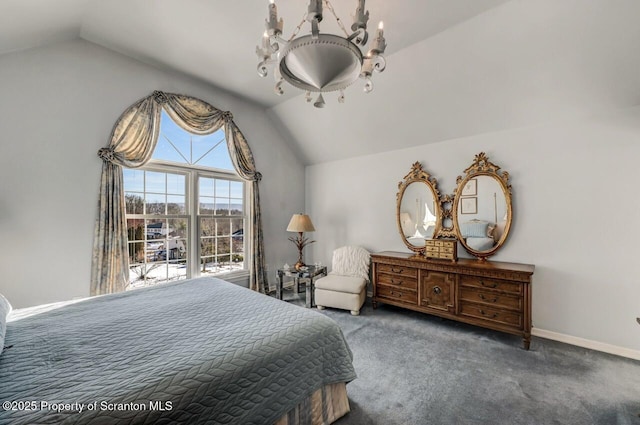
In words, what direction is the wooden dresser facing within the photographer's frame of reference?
facing the viewer and to the left of the viewer

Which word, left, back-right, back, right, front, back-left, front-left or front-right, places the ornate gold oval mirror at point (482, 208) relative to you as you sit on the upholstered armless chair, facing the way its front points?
back-left

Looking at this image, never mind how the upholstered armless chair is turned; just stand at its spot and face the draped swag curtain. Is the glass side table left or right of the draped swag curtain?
right

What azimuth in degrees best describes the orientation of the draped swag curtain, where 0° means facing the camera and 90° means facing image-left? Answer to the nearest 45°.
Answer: approximately 315°

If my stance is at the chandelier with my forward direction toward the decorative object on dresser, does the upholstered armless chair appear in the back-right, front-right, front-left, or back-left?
front-left

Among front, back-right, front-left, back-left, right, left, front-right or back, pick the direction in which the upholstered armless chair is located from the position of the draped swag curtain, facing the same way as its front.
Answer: front-left

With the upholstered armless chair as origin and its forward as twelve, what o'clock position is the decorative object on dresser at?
The decorative object on dresser is roughly at 8 o'clock from the upholstered armless chair.

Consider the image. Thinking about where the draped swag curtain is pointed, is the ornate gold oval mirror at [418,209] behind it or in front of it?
in front

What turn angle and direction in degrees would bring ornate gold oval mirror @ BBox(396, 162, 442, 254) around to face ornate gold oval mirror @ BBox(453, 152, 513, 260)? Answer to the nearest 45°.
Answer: approximately 135° to its left

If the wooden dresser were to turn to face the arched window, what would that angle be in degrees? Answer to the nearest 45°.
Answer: approximately 45° to its right

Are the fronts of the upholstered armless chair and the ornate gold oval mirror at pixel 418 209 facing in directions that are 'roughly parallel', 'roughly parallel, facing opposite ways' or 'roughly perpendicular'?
roughly parallel

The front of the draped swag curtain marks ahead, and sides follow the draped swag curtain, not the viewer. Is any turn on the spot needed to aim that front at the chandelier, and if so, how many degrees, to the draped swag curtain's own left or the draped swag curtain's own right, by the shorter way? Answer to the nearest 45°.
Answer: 0° — it already faces it

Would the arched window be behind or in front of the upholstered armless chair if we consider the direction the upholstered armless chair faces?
in front

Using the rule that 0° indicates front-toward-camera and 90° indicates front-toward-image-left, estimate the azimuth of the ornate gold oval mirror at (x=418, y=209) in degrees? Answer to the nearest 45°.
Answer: approximately 45°

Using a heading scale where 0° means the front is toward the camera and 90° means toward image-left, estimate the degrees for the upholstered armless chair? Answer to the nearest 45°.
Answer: approximately 45°

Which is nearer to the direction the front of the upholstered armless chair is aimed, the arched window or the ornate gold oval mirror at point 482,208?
the arched window
